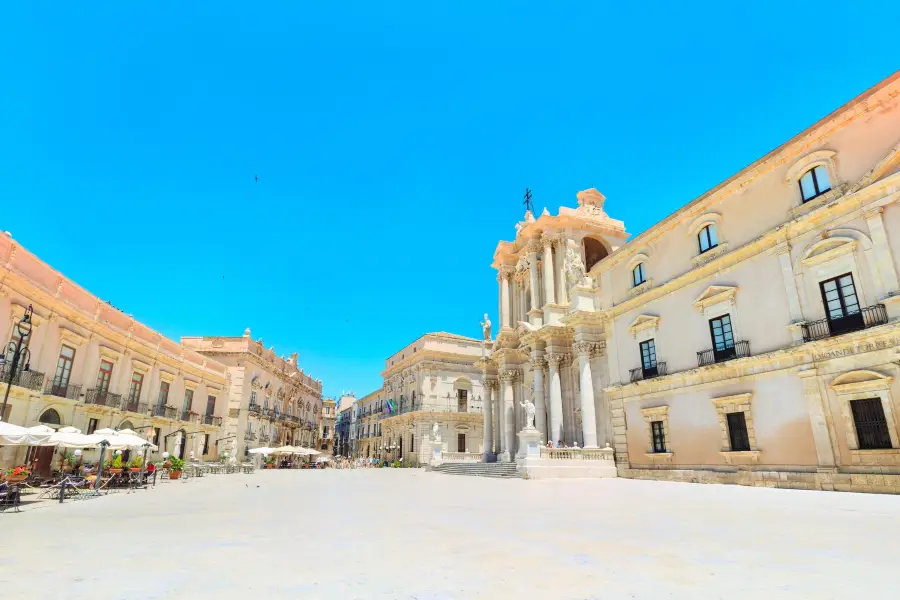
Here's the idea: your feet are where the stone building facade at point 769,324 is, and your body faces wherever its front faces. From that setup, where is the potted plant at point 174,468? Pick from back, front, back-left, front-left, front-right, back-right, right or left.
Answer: front-right

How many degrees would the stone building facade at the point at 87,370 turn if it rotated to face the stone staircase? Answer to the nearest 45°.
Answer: approximately 45° to its left

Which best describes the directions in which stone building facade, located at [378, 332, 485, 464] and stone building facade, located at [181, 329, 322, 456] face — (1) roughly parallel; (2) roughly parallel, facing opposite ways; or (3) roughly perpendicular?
roughly perpendicular

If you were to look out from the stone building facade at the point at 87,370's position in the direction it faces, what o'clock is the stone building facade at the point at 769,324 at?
the stone building facade at the point at 769,324 is roughly at 12 o'clock from the stone building facade at the point at 87,370.

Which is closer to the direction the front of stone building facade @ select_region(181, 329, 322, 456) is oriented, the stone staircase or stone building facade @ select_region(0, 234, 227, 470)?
the stone staircase

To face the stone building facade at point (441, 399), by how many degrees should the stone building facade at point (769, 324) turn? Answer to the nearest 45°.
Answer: approximately 90° to its right

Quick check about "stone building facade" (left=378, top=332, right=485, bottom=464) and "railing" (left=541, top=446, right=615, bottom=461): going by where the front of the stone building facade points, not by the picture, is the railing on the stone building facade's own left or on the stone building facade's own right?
on the stone building facade's own left

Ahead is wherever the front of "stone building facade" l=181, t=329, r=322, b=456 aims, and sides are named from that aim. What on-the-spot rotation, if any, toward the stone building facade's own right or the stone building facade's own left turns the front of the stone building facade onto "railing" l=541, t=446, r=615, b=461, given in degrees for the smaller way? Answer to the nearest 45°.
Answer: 0° — it already faces it

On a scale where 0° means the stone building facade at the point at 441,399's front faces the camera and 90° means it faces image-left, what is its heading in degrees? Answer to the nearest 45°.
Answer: approximately 45°

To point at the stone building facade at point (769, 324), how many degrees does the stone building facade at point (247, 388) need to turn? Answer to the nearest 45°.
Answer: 0° — it already faces it

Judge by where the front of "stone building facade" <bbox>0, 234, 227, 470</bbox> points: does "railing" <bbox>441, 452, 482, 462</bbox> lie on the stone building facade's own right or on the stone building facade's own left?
on the stone building facade's own left

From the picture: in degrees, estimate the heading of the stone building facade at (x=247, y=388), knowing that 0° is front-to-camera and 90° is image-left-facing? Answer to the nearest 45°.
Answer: approximately 315°
